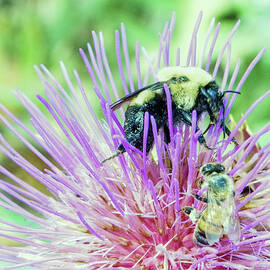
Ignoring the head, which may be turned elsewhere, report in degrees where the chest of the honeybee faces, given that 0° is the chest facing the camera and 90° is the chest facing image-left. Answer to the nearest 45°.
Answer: approximately 180°

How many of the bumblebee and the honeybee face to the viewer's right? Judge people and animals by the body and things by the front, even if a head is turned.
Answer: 1

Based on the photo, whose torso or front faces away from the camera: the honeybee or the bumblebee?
the honeybee

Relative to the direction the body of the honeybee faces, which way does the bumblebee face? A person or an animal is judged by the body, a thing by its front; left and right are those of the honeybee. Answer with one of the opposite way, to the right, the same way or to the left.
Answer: to the right

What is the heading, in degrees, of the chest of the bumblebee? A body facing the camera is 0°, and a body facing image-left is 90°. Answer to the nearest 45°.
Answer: approximately 270°
